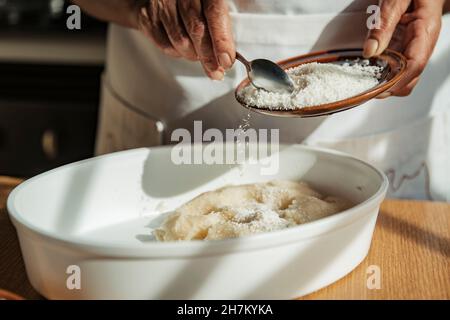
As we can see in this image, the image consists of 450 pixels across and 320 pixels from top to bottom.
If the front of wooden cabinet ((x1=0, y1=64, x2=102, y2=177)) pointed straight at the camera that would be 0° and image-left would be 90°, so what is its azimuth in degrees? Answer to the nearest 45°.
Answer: approximately 0°

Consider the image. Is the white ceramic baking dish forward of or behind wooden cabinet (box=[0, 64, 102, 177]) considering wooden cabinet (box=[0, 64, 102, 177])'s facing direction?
forward
